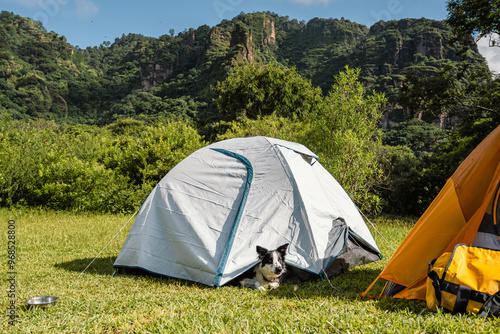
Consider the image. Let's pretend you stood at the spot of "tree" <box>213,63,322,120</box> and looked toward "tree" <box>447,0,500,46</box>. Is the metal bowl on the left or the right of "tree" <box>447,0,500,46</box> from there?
right

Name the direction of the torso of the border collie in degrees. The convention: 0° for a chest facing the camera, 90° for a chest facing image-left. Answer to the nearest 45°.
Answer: approximately 315°

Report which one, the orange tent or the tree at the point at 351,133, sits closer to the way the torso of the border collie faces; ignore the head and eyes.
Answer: the orange tent

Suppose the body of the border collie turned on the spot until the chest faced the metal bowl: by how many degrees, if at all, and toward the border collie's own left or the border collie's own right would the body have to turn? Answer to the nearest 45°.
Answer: approximately 135° to the border collie's own right

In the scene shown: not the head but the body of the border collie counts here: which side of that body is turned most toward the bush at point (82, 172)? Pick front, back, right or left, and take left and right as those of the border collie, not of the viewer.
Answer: back
